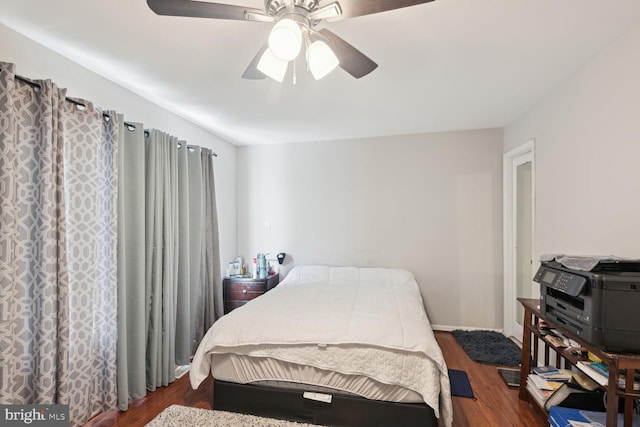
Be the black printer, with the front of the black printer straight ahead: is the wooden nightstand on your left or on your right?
on your right

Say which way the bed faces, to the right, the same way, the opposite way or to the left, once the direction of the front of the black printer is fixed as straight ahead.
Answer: to the left

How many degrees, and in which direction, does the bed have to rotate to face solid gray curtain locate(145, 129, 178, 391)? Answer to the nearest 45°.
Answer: approximately 90° to its right

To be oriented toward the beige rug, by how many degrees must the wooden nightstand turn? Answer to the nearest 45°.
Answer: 0° — it already faces it

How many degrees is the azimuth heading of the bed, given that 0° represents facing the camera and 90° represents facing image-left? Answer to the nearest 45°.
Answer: approximately 0°

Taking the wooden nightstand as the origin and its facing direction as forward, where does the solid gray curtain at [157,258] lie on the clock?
The solid gray curtain is roughly at 1 o'clock from the wooden nightstand.

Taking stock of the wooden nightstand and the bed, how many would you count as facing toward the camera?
2

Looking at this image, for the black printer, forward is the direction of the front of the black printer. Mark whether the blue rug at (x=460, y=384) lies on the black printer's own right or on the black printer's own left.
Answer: on the black printer's own right

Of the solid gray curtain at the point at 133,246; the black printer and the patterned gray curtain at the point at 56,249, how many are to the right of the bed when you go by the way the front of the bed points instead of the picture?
2

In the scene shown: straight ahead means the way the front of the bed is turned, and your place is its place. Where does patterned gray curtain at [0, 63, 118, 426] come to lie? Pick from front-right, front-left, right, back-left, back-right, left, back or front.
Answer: right
